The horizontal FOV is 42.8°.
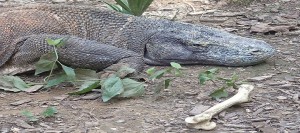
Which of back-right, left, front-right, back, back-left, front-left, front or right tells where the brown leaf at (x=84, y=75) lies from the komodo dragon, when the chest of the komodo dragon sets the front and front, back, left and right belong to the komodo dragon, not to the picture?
right

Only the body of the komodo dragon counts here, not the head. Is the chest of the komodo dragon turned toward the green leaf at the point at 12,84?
no

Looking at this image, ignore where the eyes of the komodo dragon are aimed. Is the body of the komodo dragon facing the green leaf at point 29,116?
no

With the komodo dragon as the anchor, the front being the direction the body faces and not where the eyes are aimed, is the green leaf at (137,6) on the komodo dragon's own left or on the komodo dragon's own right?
on the komodo dragon's own left

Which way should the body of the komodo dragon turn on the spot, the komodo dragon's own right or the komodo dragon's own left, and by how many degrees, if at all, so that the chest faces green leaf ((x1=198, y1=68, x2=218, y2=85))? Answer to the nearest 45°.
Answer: approximately 45° to the komodo dragon's own right

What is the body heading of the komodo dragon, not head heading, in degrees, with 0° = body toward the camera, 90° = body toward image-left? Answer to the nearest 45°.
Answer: approximately 270°

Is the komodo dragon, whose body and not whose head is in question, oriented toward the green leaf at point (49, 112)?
no

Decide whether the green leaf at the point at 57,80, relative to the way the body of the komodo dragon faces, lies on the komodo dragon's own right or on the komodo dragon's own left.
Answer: on the komodo dragon's own right

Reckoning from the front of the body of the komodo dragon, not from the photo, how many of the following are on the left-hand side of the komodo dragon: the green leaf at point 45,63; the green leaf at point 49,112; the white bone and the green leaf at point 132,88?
0

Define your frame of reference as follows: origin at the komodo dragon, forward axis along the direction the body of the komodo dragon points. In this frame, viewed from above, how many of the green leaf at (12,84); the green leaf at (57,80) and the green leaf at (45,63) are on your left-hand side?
0

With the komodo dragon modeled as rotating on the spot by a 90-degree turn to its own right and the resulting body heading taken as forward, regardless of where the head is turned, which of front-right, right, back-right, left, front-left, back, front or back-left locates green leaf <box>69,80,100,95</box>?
front

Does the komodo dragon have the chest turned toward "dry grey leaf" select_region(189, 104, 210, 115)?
no
